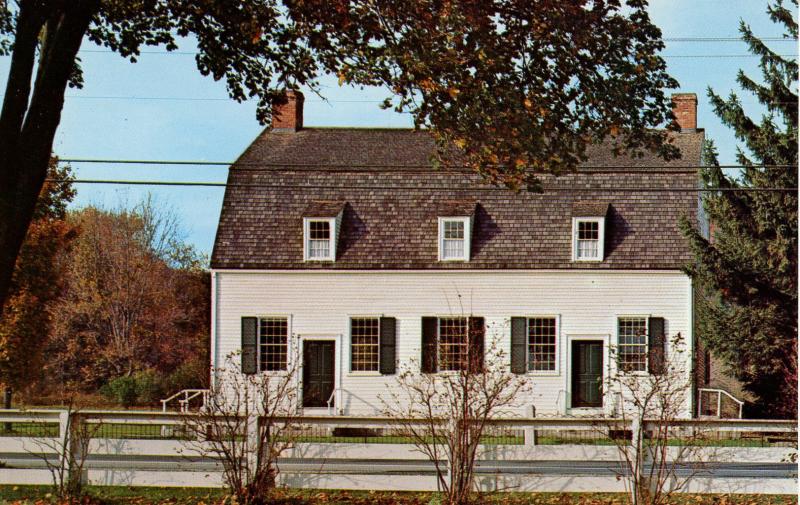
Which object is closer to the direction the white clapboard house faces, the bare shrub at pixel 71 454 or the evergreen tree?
the bare shrub

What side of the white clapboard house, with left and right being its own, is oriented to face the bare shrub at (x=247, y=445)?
front

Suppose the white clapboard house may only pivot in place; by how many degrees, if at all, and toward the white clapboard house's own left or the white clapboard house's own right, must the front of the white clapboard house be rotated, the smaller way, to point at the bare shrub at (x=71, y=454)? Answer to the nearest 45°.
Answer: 0° — it already faces it

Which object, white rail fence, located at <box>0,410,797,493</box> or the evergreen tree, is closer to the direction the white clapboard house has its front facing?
the white rail fence

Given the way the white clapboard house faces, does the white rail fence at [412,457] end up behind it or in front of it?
in front

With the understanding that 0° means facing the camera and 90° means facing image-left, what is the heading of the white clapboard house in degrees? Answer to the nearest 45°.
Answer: approximately 0°

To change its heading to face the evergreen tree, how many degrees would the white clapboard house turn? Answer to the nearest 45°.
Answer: approximately 45° to its left
